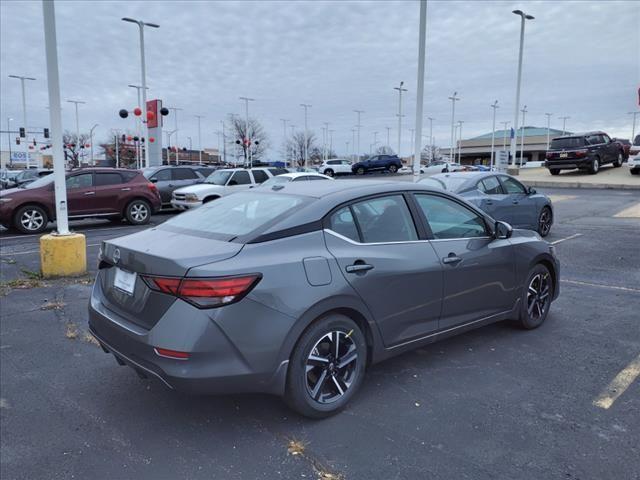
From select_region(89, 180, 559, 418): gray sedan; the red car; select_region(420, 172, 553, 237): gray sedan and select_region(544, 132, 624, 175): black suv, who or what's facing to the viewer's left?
the red car

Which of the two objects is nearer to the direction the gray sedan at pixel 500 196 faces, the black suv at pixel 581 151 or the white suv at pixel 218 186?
the black suv

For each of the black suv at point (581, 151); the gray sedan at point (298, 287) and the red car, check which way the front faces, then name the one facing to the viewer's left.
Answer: the red car

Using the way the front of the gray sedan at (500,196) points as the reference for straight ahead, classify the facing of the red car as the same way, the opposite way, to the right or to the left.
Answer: the opposite way

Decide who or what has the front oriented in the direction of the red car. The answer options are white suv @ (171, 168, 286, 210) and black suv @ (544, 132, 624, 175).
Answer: the white suv

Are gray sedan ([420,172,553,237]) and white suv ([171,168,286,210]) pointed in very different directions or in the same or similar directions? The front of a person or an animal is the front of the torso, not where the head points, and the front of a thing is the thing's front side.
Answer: very different directions

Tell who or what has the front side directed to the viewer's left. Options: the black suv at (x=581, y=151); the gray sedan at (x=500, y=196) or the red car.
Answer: the red car

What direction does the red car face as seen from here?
to the viewer's left

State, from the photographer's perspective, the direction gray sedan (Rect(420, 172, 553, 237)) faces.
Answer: facing away from the viewer and to the right of the viewer

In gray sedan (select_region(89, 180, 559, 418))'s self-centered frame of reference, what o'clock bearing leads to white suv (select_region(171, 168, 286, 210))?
The white suv is roughly at 10 o'clock from the gray sedan.

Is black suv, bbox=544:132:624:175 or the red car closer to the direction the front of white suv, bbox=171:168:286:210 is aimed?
the red car

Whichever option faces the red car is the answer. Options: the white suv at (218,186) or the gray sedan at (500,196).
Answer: the white suv

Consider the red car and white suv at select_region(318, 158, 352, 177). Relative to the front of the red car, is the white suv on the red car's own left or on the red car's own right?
on the red car's own right

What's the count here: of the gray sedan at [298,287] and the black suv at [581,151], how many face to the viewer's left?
0

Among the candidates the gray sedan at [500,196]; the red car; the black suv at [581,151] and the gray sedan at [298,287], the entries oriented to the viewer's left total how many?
1

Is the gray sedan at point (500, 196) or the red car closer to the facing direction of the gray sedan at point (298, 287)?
the gray sedan
